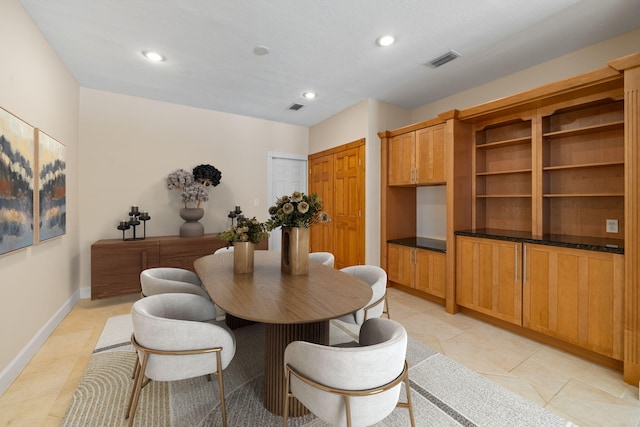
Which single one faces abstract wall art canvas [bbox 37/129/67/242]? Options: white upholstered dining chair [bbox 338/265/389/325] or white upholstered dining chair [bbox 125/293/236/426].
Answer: white upholstered dining chair [bbox 338/265/389/325]

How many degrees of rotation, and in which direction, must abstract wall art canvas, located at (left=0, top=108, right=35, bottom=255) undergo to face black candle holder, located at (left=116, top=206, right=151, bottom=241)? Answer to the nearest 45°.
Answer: approximately 45° to its left

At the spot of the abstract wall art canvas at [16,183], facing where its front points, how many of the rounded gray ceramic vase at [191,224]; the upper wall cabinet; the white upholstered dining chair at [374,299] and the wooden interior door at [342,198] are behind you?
0

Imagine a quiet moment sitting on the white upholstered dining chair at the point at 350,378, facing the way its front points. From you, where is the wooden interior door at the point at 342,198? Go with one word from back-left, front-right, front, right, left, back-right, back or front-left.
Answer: front-right

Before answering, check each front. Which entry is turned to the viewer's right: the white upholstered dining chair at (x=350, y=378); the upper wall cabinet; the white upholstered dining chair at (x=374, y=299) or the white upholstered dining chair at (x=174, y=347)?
the white upholstered dining chair at (x=174, y=347)

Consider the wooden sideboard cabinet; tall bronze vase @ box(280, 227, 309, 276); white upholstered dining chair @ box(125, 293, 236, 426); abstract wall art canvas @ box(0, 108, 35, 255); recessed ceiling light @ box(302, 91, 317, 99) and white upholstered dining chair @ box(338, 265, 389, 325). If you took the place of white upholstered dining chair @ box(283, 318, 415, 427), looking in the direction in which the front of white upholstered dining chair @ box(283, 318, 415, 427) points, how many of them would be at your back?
0

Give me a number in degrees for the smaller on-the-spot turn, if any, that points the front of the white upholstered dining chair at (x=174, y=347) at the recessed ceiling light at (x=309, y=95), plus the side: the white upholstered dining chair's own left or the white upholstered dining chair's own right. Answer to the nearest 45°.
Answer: approximately 45° to the white upholstered dining chair's own left

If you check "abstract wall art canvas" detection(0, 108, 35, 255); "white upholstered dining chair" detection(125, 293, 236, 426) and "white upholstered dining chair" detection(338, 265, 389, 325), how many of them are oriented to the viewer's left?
1

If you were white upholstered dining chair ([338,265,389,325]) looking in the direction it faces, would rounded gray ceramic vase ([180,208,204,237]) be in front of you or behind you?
in front

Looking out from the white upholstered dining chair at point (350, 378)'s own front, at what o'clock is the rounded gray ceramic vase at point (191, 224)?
The rounded gray ceramic vase is roughly at 12 o'clock from the white upholstered dining chair.

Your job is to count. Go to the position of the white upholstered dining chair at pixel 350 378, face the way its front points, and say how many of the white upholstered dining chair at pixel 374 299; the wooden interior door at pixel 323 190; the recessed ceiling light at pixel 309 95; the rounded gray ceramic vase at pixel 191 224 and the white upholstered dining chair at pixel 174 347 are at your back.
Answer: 0

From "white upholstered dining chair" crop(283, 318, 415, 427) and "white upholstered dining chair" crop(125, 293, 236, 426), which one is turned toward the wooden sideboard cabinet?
"white upholstered dining chair" crop(283, 318, 415, 427)

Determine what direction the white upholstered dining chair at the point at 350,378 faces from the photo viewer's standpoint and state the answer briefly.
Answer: facing away from the viewer and to the left of the viewer

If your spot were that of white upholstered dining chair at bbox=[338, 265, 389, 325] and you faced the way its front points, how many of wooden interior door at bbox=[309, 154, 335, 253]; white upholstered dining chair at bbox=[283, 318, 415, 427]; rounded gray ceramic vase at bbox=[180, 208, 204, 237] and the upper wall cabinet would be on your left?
1

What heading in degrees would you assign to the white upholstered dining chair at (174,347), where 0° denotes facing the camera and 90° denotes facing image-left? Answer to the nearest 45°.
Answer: approximately 270°

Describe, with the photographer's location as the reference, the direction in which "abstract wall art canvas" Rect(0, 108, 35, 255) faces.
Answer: facing to the right of the viewer

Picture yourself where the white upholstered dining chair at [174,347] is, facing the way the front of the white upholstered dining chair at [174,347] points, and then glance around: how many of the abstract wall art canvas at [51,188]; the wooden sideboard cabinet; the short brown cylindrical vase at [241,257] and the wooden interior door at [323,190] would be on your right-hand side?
0

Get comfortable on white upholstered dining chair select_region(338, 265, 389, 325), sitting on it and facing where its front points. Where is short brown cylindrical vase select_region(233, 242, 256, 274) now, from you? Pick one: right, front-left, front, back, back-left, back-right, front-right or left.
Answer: front

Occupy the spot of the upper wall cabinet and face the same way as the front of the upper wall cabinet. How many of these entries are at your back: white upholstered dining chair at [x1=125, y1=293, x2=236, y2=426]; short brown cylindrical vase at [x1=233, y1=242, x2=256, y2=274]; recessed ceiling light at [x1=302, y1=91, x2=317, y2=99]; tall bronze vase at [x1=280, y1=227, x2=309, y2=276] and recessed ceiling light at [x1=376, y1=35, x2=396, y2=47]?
0
